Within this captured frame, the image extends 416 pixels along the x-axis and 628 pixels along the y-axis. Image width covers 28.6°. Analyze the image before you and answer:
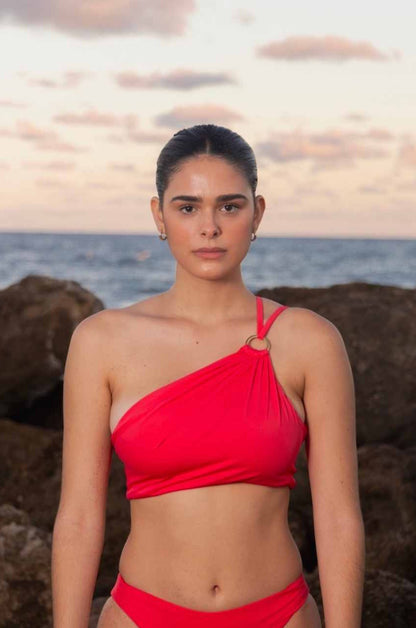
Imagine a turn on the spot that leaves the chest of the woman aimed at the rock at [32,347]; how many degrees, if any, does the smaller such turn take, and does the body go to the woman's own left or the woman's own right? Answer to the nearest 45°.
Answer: approximately 180°

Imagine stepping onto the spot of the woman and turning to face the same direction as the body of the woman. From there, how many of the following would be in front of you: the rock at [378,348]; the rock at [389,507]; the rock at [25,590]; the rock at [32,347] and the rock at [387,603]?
0

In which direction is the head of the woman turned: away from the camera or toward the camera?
toward the camera

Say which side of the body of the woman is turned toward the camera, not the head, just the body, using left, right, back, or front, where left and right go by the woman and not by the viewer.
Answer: front

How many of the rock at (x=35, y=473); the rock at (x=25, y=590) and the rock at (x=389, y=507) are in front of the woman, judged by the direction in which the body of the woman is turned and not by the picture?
0

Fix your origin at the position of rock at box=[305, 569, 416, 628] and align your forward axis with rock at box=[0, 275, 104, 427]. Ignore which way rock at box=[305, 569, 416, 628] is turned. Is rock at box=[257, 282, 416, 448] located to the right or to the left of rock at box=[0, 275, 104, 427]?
right

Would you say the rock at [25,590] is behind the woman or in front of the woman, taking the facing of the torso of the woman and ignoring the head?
behind

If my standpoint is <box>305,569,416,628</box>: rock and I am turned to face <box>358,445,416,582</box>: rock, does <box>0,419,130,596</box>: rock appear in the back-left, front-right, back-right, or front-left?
front-left

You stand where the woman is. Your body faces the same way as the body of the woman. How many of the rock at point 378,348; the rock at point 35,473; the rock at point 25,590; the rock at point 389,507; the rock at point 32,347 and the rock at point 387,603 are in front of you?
0

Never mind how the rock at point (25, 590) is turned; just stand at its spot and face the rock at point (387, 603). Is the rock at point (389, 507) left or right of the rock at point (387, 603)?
left

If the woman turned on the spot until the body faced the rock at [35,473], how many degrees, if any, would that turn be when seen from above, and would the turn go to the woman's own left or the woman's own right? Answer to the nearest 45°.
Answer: approximately 180°

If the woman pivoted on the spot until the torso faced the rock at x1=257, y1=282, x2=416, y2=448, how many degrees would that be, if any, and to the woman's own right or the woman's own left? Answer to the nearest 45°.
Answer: approximately 180°

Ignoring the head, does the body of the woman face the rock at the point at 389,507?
no

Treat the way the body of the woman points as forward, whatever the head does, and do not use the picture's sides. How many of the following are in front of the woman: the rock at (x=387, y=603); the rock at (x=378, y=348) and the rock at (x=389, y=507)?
0

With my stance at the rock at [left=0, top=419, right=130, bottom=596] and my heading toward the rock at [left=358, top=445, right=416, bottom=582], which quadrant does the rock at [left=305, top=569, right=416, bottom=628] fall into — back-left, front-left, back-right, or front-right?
front-right
